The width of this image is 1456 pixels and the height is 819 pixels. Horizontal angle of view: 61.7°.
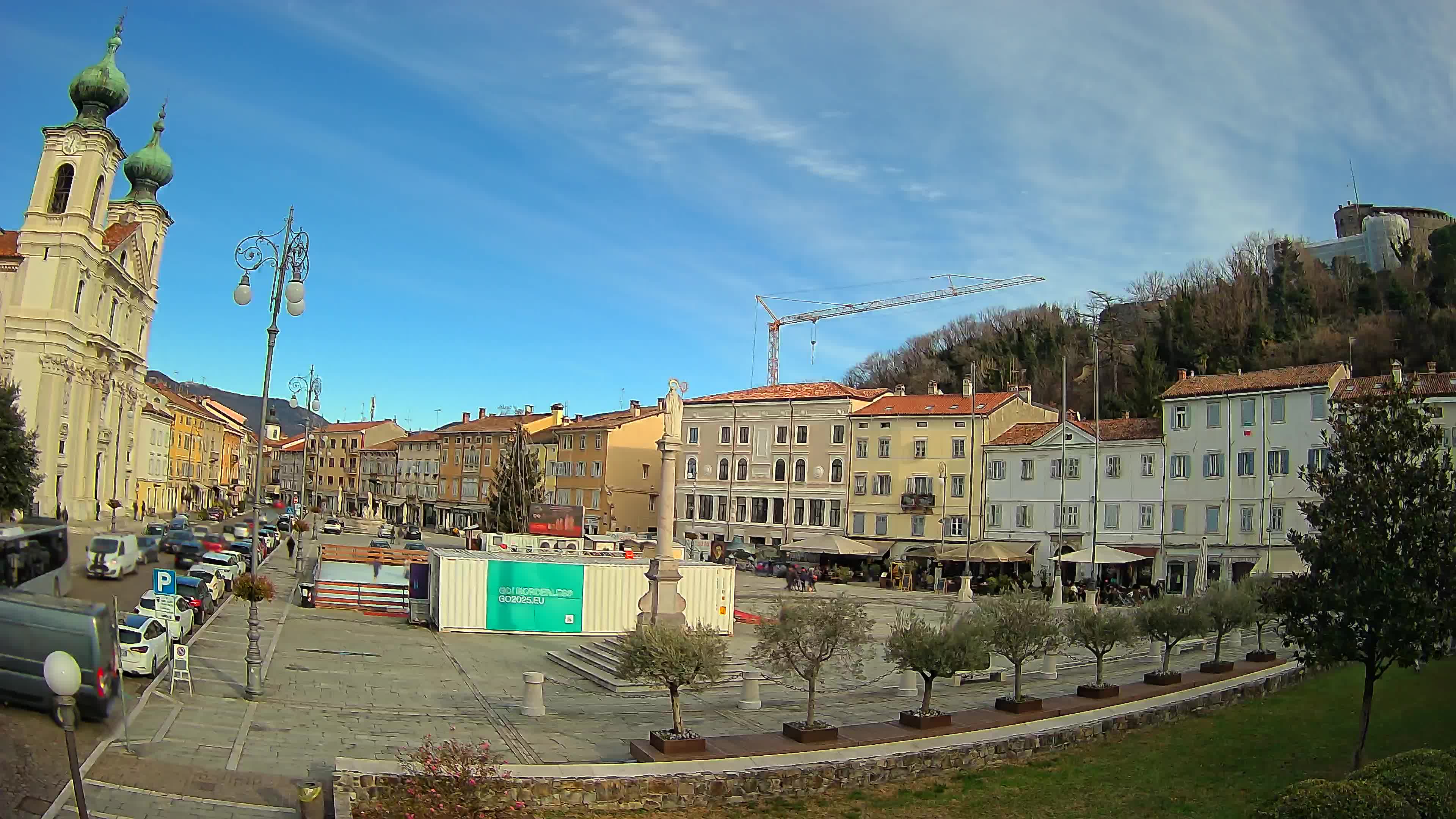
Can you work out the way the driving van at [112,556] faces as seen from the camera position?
facing the viewer and to the left of the viewer

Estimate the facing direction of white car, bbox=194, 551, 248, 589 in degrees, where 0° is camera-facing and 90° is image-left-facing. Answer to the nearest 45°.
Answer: approximately 45°

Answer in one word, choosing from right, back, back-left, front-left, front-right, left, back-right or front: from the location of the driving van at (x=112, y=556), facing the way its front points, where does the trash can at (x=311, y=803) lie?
front-left

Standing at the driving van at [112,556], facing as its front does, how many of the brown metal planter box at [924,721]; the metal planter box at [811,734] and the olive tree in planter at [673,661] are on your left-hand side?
3

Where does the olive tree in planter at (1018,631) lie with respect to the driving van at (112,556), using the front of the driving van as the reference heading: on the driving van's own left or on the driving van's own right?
on the driving van's own left
